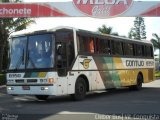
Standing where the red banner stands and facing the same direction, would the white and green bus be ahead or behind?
ahead

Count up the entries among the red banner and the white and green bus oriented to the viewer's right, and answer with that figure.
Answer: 0

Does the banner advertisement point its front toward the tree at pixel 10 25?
no

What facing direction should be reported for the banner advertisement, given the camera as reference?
facing the viewer

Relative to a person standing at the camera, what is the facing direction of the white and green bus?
facing the viewer and to the left of the viewer

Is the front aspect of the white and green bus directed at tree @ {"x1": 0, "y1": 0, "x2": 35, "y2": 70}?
no

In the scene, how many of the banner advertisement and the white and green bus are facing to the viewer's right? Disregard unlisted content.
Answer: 0

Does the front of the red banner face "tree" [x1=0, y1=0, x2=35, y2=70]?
no

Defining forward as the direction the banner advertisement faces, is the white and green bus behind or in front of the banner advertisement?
in front

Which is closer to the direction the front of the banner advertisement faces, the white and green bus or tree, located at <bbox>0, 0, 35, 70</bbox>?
the white and green bus

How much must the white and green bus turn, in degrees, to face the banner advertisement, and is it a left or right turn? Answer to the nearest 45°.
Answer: approximately 135° to its right

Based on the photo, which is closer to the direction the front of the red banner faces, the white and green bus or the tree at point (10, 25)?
the white and green bus
